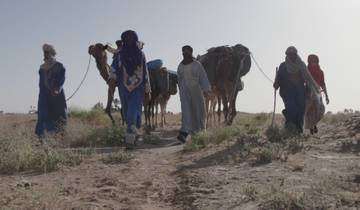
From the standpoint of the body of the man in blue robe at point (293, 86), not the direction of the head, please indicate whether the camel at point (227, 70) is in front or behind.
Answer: behind

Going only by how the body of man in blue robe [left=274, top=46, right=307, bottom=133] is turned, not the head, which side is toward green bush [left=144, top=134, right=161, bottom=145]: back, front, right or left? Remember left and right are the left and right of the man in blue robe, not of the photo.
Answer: right

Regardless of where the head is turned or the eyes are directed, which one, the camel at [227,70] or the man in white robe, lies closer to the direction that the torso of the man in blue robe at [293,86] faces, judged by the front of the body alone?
the man in white robe

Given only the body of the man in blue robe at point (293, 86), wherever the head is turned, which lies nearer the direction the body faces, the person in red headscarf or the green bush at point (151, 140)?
the green bush

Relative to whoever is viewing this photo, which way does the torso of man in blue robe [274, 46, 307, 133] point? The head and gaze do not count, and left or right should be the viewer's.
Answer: facing the viewer

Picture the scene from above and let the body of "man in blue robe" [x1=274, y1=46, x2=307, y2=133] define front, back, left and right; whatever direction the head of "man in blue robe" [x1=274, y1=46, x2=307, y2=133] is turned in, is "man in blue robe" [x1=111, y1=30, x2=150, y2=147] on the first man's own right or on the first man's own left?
on the first man's own right

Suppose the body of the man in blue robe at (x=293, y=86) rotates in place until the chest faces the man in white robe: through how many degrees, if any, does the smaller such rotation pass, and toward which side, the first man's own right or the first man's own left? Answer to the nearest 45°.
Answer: approximately 90° to the first man's own right

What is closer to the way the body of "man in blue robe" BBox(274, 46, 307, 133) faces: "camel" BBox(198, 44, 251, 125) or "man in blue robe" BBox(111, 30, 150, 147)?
the man in blue robe

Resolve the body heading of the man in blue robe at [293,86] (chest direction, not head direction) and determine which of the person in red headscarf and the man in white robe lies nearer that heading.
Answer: the man in white robe

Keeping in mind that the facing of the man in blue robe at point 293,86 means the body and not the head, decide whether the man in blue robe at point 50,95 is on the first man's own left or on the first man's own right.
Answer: on the first man's own right

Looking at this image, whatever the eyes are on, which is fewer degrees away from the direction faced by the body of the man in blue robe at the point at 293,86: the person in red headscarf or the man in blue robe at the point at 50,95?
the man in blue robe
